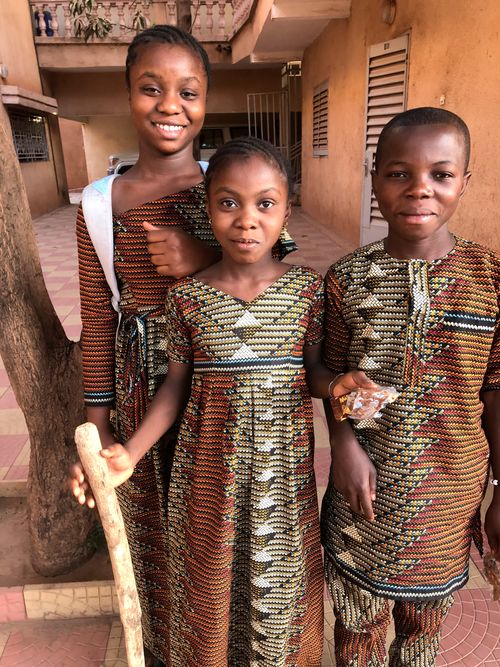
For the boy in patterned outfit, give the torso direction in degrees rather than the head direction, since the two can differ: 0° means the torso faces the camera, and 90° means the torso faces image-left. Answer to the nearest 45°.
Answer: approximately 0°

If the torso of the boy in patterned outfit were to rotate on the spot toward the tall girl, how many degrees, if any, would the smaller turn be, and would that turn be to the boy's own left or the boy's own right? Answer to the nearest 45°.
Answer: approximately 90° to the boy's own right

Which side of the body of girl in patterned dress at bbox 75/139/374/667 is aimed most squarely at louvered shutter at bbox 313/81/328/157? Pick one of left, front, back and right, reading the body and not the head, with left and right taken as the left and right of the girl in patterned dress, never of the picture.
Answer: back

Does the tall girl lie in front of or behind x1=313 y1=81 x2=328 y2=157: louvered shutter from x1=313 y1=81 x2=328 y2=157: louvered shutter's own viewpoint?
in front

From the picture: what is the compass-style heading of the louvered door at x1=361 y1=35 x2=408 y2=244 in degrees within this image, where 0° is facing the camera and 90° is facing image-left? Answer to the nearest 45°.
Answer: approximately 45°

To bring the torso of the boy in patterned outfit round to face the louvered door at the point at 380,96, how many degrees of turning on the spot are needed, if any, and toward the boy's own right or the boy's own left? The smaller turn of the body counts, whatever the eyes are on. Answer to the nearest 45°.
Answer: approximately 180°

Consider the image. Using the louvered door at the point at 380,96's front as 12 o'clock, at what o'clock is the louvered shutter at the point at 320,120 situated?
the louvered shutter at the point at 320,120 is roughly at 4 o'clock from the louvered door at the point at 380,96.

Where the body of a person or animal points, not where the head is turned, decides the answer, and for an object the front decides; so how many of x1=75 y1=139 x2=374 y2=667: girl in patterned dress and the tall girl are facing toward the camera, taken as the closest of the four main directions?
2

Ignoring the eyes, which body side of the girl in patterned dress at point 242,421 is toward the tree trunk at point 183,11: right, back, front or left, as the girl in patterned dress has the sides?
back

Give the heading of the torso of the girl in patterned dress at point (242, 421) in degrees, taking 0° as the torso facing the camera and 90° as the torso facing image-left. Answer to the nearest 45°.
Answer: approximately 0°

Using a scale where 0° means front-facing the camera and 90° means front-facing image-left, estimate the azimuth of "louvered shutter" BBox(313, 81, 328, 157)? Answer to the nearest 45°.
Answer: approximately 45°
